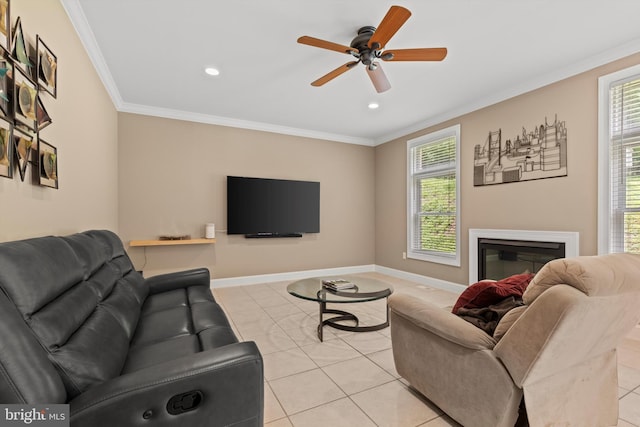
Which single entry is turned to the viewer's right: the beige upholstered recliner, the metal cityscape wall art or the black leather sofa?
the black leather sofa

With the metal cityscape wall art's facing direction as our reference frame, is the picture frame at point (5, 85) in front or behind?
in front

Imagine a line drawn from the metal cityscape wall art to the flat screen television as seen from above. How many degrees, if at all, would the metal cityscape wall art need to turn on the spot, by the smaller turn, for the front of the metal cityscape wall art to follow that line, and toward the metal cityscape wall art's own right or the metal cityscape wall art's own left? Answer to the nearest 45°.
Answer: approximately 45° to the metal cityscape wall art's own right

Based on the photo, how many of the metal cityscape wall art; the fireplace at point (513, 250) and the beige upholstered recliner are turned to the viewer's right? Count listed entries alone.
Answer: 0

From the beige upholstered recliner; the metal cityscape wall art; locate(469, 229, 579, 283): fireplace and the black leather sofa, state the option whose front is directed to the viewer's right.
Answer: the black leather sofa

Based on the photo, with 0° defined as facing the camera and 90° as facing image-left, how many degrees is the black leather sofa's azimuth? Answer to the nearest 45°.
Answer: approximately 270°

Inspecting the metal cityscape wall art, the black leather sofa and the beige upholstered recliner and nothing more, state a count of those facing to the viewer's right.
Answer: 1

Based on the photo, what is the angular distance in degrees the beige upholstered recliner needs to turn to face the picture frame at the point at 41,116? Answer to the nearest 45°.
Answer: approximately 90° to its left

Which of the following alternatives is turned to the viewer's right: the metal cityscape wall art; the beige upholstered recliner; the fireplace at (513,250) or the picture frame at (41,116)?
the picture frame

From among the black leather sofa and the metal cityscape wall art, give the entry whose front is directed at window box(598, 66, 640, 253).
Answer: the black leather sofa

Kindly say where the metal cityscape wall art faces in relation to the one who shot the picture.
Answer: facing the viewer and to the left of the viewer

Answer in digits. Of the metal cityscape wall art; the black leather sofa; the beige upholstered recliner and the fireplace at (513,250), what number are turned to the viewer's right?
1

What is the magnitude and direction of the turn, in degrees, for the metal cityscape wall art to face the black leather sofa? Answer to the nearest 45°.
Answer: approximately 45° to its left

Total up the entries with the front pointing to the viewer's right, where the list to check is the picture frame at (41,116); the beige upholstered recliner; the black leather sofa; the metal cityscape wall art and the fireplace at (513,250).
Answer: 2

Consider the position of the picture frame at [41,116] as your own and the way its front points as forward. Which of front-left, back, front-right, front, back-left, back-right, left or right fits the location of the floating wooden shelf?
front-left

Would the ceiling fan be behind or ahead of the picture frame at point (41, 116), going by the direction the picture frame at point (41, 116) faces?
ahead
